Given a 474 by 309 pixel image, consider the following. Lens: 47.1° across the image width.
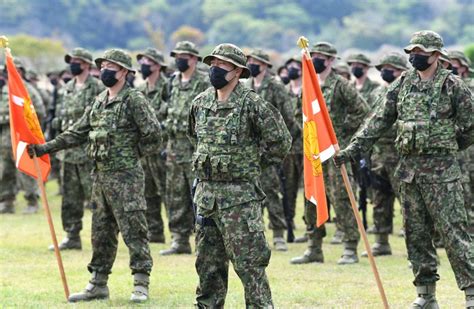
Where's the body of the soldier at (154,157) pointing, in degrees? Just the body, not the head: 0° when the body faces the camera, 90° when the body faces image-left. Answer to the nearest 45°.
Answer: approximately 45°

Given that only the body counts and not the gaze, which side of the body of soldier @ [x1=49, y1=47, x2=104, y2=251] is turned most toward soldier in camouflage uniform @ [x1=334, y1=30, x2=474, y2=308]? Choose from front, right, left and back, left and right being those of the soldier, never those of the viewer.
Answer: left

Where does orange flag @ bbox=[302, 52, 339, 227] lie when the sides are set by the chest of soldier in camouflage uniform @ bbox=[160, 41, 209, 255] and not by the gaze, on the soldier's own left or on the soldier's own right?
on the soldier's own left

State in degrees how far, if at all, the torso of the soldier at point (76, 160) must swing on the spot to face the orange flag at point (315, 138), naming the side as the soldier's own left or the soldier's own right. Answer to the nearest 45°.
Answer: approximately 90° to the soldier's own left

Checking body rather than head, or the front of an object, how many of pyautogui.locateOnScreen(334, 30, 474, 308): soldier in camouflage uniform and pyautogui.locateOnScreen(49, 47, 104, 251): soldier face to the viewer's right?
0

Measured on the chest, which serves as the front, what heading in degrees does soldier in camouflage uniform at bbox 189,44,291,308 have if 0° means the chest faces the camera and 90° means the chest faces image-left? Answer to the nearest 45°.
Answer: approximately 45°

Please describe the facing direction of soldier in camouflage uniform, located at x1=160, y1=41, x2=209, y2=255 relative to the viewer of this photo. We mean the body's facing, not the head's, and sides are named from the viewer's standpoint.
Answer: facing the viewer and to the left of the viewer

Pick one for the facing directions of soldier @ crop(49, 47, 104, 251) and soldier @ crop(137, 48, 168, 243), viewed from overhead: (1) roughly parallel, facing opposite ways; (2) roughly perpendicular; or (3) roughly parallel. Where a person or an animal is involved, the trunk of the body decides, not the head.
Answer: roughly parallel

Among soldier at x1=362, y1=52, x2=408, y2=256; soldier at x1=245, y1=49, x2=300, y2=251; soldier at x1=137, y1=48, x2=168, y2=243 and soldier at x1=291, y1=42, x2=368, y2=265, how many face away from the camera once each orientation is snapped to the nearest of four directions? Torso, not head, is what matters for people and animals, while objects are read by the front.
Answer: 0

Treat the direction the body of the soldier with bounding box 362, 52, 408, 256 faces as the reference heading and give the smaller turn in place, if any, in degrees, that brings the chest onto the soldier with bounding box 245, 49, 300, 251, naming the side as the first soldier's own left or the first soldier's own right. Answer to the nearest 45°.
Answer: approximately 45° to the first soldier's own right

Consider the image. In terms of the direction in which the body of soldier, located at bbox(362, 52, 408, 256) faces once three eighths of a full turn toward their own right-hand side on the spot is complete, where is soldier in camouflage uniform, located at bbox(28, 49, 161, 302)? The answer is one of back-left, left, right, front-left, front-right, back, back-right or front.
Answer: back-left

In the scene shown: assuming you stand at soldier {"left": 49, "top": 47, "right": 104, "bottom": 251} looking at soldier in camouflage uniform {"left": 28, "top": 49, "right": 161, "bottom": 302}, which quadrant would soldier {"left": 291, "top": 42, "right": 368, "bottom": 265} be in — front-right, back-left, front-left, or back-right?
front-left

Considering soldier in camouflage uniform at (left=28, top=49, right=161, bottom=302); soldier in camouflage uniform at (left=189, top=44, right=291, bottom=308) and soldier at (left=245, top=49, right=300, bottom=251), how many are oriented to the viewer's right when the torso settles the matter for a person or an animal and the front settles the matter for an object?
0
